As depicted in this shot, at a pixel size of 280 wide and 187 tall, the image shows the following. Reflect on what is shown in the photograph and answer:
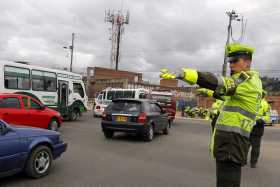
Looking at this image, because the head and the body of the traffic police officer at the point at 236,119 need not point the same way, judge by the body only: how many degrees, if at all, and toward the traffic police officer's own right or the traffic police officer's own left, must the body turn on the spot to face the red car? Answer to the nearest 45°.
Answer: approximately 45° to the traffic police officer's own right

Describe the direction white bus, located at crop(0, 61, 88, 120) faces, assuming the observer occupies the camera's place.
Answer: facing away from the viewer and to the right of the viewer

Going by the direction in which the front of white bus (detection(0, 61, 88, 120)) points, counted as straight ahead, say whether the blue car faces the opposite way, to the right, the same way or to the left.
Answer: the same way

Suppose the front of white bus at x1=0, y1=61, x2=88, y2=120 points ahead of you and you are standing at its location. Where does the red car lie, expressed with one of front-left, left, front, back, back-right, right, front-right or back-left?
back-right

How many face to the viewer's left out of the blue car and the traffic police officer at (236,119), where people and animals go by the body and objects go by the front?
1

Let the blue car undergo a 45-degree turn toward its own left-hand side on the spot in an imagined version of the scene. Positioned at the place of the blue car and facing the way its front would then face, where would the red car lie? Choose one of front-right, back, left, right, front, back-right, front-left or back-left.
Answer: front

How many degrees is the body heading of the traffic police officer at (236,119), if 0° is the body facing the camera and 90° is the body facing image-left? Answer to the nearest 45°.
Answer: approximately 90°

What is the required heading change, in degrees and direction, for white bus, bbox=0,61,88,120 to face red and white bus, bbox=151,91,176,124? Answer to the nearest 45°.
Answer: approximately 45° to its right
